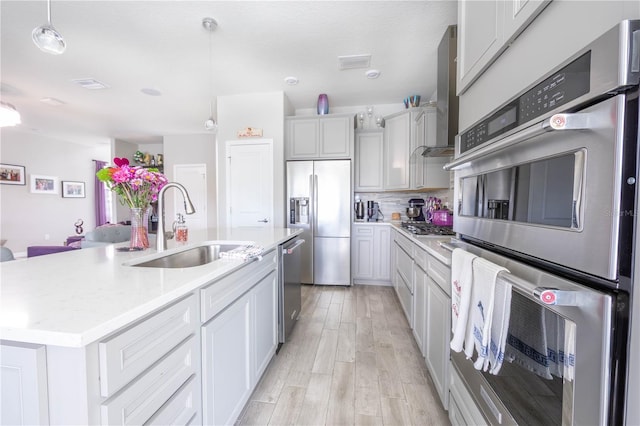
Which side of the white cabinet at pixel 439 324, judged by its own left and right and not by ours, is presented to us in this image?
left

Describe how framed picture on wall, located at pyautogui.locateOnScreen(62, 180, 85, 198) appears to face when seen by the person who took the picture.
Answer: facing the viewer and to the right of the viewer

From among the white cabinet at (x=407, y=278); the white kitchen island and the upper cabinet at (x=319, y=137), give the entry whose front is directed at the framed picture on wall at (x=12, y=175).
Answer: the white cabinet

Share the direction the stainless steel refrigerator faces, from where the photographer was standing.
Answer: facing the viewer

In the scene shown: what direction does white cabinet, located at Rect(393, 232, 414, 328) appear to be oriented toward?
to the viewer's left

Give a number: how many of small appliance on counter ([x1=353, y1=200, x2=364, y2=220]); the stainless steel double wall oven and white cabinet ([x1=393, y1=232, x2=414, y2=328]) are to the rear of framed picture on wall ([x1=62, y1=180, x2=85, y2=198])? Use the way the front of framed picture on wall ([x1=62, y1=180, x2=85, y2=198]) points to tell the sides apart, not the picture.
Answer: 0

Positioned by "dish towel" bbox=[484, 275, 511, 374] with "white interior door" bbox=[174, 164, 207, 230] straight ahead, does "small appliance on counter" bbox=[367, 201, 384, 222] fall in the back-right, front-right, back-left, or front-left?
front-right

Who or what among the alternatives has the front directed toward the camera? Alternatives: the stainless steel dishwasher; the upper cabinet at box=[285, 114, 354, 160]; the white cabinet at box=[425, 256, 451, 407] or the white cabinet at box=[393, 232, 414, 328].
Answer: the upper cabinet

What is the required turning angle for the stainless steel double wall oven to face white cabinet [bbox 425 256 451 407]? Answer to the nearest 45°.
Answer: approximately 90° to its right

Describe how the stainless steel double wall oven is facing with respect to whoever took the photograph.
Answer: facing the viewer and to the left of the viewer

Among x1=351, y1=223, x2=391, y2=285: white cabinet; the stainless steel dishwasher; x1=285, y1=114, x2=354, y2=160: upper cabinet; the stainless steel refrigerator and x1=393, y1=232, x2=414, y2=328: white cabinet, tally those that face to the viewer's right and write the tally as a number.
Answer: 1

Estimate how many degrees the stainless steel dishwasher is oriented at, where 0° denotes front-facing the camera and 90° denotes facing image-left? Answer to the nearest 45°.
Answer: approximately 270°

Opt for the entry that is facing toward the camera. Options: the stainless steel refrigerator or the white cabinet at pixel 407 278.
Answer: the stainless steel refrigerator

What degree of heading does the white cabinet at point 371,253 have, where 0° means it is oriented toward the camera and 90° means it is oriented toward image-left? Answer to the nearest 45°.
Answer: approximately 0°

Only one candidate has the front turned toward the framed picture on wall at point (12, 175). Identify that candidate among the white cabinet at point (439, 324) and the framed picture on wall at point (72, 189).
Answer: the white cabinet

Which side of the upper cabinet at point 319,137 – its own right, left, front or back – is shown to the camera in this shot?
front

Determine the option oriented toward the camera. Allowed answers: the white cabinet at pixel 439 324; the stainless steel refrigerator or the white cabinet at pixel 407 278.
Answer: the stainless steel refrigerator

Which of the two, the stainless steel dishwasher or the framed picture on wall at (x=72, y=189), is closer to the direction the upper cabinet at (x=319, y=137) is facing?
the stainless steel dishwasher

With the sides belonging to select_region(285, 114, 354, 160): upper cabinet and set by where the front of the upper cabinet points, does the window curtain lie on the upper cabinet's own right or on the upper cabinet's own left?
on the upper cabinet's own right

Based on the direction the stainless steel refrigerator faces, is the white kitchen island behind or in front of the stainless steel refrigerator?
in front
